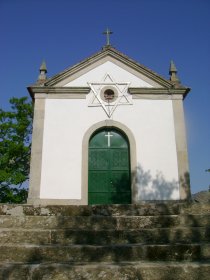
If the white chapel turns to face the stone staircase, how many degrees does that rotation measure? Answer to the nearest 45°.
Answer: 0° — it already faces it

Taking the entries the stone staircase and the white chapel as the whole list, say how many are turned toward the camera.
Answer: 2

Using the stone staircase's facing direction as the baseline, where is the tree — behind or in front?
behind

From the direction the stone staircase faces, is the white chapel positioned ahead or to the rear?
to the rear

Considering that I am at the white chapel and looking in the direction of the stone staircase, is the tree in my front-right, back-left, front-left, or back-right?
back-right

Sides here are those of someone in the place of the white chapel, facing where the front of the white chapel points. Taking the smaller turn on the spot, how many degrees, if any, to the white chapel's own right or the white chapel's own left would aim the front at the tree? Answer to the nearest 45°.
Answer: approximately 135° to the white chapel's own right

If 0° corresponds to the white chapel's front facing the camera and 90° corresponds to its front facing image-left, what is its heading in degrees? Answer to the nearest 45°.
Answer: approximately 0°
